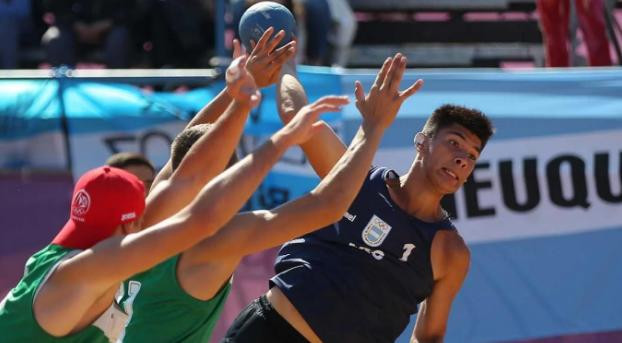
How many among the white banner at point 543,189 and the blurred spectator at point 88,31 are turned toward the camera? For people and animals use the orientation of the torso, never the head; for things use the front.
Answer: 2

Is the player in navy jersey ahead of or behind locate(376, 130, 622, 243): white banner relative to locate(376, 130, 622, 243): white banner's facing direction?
ahead

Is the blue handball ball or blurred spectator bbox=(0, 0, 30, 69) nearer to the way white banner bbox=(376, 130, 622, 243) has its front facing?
the blue handball ball

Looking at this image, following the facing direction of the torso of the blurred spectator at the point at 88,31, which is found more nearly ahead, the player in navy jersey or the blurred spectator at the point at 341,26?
the player in navy jersey

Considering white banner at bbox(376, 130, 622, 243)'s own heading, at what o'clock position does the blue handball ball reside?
The blue handball ball is roughly at 1 o'clock from the white banner.

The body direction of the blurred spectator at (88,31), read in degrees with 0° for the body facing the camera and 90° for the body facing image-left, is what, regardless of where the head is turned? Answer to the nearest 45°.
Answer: approximately 0°

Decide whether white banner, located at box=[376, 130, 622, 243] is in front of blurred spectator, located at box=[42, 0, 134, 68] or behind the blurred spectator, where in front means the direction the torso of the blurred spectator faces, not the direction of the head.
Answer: in front

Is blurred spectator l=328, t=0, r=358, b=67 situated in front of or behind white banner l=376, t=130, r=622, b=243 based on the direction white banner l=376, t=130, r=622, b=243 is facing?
behind

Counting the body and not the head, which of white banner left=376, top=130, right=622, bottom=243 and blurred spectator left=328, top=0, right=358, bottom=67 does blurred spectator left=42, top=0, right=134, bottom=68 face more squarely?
the white banner

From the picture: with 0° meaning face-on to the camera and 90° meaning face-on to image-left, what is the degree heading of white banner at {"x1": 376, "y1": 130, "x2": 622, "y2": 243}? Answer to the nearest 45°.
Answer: approximately 0°

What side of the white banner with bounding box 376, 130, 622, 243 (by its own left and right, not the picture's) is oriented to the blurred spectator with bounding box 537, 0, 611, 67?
back

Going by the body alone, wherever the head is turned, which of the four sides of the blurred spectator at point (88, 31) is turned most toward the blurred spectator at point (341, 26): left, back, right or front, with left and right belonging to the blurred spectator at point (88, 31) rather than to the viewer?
left
